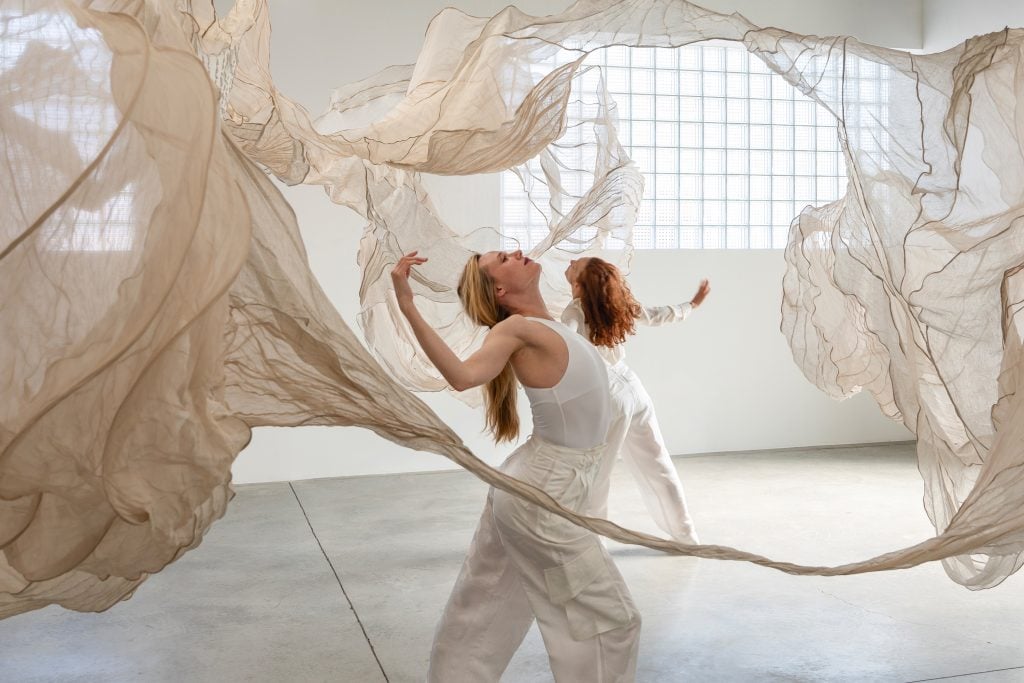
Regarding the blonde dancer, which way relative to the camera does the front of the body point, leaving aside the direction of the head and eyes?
to the viewer's right

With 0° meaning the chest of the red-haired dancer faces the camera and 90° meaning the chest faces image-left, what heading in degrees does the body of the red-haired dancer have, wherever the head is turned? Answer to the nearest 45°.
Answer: approximately 135°

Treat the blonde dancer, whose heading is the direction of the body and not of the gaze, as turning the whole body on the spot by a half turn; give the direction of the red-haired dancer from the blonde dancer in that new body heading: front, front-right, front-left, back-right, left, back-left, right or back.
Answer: right

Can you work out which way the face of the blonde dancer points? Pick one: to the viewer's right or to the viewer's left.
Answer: to the viewer's right
